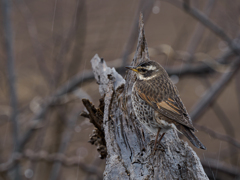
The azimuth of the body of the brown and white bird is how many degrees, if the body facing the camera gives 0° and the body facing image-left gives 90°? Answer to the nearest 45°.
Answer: approximately 90°
